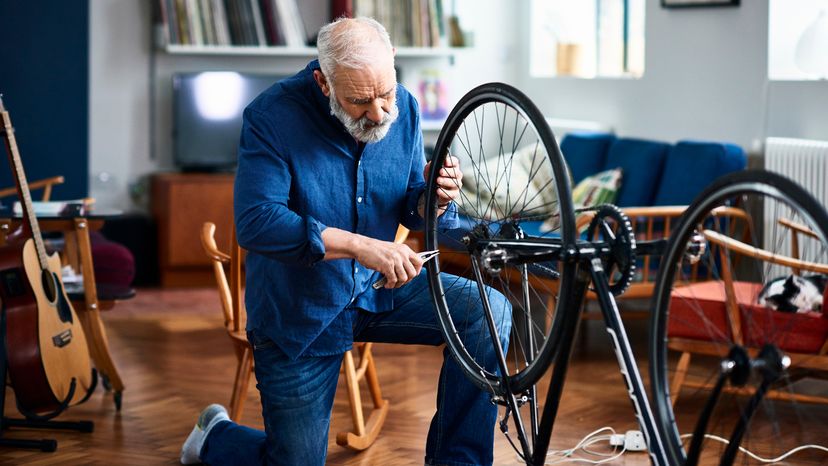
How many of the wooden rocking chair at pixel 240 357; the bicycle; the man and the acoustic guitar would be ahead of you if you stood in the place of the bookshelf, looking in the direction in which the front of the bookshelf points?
4

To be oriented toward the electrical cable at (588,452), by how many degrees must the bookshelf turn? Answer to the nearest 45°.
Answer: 0° — it already faces it

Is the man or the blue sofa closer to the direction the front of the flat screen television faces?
the man

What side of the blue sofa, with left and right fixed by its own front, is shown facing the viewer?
front

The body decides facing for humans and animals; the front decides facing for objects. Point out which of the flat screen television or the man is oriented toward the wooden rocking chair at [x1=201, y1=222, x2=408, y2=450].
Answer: the flat screen television

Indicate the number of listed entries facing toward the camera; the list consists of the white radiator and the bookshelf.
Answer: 2

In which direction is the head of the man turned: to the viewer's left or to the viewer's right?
to the viewer's right

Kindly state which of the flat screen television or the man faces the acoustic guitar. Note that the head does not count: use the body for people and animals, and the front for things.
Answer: the flat screen television

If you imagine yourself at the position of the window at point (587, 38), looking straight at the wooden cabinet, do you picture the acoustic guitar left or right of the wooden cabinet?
left

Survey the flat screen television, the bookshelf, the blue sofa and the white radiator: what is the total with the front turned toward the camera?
4

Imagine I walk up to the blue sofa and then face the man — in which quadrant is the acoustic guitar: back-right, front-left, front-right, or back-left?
front-right

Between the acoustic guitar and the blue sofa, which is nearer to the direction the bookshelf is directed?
the acoustic guitar

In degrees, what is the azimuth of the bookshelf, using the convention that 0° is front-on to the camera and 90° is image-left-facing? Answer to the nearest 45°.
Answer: approximately 0°
